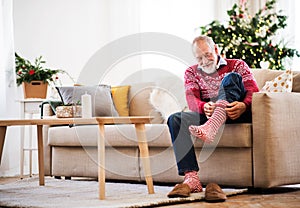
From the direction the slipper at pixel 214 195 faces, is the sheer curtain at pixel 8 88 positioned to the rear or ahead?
to the rear

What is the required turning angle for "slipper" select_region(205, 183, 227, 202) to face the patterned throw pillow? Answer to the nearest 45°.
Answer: approximately 90° to its left

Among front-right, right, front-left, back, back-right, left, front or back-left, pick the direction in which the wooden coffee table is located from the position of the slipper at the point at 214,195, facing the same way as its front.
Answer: back-right

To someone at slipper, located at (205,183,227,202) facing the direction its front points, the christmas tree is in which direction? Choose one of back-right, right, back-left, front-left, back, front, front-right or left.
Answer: back-left

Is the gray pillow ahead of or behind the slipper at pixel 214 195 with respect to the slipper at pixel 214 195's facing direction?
behind

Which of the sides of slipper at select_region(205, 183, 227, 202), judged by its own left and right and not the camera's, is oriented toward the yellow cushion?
back

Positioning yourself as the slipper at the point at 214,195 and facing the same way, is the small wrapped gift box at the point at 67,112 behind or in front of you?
behind

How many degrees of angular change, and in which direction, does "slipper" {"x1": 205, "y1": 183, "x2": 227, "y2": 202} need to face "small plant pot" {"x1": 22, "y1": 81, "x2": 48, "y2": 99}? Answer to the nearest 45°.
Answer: approximately 180°

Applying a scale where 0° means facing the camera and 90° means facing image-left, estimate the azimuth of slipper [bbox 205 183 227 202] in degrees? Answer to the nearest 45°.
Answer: approximately 315°
